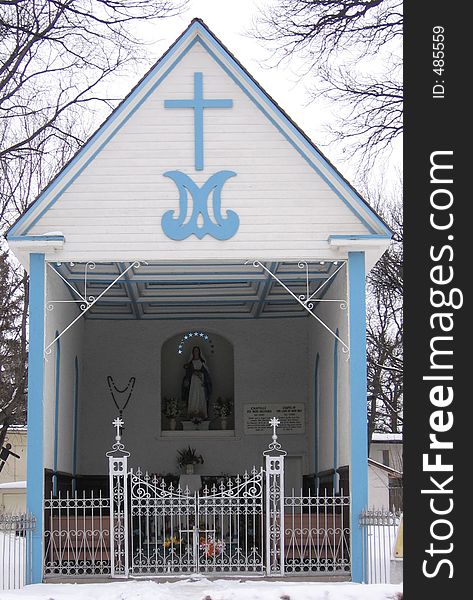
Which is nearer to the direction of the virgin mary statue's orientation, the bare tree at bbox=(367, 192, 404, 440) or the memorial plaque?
the memorial plaque

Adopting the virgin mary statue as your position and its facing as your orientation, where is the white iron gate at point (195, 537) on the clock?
The white iron gate is roughly at 12 o'clock from the virgin mary statue.

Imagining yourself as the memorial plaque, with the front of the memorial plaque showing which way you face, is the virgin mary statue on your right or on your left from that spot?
on your right

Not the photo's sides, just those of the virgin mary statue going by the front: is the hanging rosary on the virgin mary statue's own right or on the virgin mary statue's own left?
on the virgin mary statue's own right

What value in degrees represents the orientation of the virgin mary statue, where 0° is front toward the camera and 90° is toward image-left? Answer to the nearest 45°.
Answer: approximately 0°

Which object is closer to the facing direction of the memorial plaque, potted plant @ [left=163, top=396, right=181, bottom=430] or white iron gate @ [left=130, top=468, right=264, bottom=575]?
the white iron gate

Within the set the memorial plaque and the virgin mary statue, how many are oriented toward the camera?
2

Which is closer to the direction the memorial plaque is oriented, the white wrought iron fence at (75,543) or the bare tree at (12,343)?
the white wrought iron fence

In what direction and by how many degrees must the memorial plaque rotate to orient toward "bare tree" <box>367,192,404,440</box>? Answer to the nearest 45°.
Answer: approximately 180°

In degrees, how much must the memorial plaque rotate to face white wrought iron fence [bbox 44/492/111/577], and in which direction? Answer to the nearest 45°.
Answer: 0° — it already faces it
